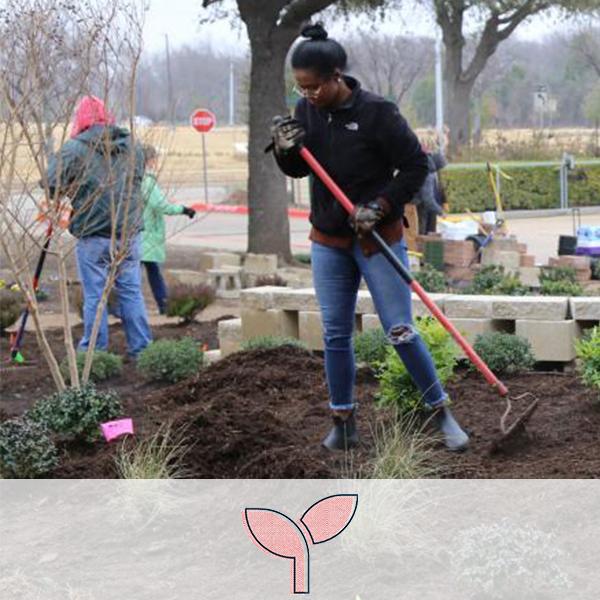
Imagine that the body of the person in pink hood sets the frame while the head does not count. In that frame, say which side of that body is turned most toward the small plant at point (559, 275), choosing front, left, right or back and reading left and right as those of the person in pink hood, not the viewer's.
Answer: right

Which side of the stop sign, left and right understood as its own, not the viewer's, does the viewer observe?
front

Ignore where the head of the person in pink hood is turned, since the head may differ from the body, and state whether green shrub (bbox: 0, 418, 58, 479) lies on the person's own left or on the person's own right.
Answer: on the person's own left

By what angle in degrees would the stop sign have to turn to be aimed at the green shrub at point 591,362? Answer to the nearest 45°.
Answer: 0° — it already faces it

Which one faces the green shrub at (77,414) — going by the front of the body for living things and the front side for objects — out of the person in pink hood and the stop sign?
the stop sign

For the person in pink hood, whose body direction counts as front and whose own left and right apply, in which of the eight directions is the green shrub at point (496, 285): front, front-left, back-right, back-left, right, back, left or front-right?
right

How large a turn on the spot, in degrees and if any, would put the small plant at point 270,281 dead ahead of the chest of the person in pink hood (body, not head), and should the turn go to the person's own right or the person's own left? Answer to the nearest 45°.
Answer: approximately 45° to the person's own right

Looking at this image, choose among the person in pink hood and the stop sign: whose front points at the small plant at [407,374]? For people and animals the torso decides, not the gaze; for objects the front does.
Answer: the stop sign

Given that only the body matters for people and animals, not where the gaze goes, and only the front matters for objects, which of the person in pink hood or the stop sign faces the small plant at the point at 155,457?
the stop sign

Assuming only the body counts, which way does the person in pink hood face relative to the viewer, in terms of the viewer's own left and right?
facing away from the viewer and to the left of the viewer

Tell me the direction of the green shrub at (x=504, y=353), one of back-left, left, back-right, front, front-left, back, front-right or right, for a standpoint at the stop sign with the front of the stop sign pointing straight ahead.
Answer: front

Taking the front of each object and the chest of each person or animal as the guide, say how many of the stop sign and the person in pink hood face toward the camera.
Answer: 1

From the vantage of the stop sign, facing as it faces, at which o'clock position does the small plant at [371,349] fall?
The small plant is roughly at 12 o'clock from the stop sign.

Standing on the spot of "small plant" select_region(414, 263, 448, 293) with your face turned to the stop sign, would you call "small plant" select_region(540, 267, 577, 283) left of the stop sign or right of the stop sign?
right

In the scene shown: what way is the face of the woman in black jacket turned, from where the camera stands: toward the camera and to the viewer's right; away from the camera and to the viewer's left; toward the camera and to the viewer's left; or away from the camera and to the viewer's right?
toward the camera and to the viewer's left

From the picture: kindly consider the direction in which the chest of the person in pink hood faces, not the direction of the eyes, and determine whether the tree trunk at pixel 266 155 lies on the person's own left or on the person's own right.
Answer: on the person's own right
